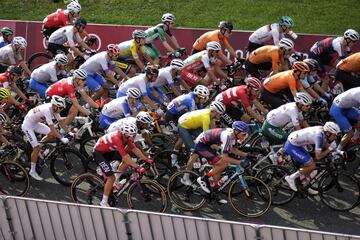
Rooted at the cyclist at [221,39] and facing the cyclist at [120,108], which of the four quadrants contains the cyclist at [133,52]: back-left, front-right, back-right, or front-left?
front-right

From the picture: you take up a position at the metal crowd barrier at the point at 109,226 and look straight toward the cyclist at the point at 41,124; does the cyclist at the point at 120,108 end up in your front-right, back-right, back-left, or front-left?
front-right

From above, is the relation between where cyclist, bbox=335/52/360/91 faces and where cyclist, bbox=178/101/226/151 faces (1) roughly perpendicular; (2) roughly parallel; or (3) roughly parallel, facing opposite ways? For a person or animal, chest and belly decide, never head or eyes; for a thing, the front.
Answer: roughly parallel

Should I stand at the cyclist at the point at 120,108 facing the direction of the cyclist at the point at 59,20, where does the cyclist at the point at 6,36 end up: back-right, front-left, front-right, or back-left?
front-left

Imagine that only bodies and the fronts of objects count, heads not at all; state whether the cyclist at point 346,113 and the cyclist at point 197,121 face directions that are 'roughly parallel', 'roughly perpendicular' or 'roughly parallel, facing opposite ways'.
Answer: roughly parallel
